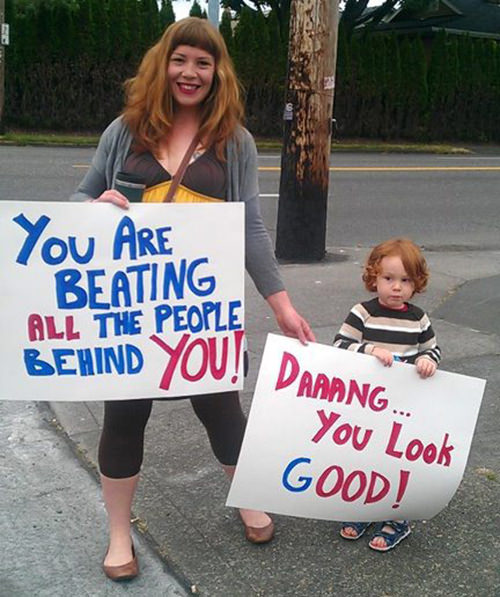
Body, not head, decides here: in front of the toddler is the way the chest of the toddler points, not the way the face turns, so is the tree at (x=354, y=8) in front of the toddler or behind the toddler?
behind

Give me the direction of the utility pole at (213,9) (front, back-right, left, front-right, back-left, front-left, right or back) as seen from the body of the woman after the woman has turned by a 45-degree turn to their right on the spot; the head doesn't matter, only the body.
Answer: back-right

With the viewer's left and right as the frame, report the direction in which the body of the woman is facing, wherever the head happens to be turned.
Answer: facing the viewer

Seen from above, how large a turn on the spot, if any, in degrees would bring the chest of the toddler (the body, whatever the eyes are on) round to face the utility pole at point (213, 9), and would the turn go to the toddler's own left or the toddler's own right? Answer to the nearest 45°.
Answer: approximately 180°

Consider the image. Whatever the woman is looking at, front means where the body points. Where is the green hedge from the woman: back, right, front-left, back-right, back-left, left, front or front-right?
back

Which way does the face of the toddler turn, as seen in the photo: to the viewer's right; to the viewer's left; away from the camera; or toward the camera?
toward the camera

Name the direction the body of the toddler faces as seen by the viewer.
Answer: toward the camera

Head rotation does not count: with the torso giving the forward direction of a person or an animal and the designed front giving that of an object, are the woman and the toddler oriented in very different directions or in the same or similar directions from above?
same or similar directions

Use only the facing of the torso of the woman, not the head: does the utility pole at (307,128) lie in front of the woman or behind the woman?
behind

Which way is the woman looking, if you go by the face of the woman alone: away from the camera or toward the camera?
toward the camera
